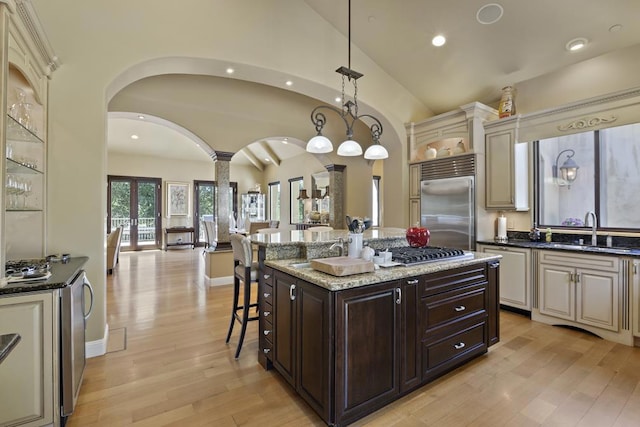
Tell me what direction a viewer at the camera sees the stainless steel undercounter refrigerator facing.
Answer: facing to the right of the viewer

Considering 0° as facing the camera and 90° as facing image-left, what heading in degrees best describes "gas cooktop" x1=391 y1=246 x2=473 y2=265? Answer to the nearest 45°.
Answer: approximately 315°

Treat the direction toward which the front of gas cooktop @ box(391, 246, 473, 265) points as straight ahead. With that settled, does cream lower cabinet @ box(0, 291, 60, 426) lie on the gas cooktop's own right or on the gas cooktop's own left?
on the gas cooktop's own right

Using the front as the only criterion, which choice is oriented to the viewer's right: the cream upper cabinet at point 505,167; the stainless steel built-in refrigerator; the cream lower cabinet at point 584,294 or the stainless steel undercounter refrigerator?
the stainless steel undercounter refrigerator
